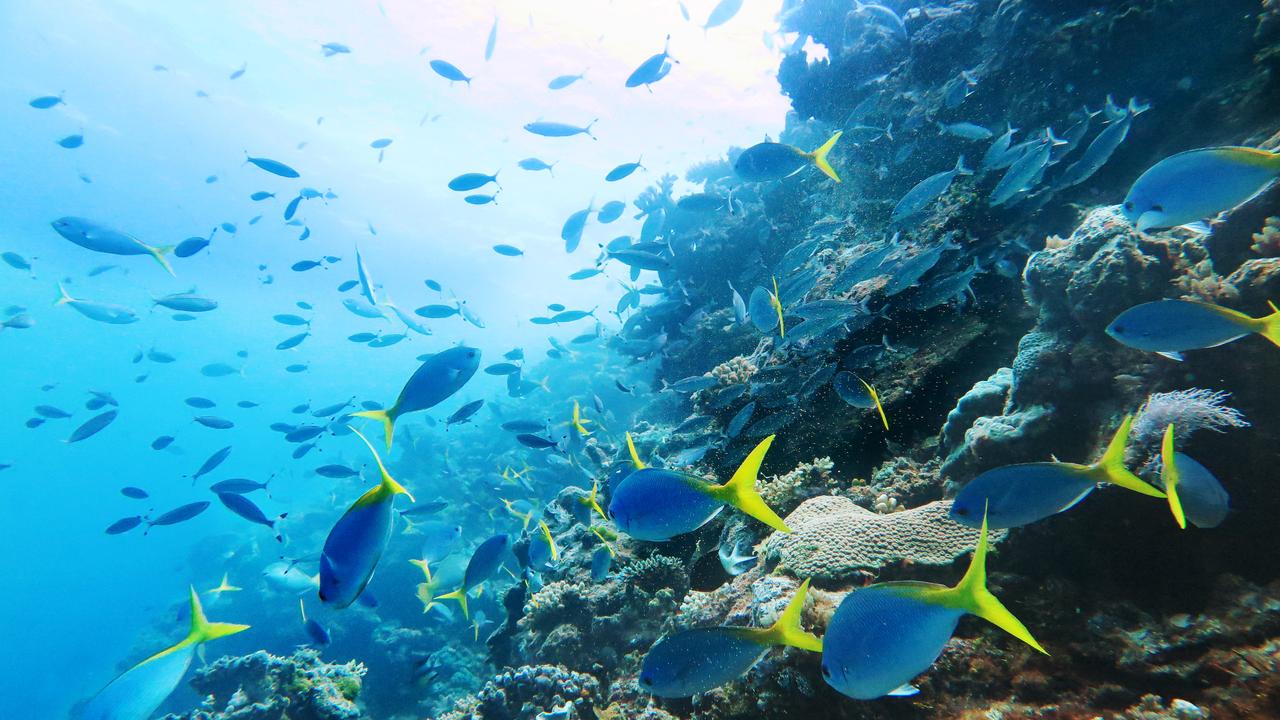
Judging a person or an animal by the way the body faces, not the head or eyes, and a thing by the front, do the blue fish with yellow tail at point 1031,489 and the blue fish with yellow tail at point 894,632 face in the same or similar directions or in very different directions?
same or similar directions

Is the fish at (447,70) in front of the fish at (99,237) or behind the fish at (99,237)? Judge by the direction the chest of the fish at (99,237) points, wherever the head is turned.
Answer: behind

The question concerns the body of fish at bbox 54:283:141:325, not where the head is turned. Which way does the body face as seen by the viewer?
to the viewer's right

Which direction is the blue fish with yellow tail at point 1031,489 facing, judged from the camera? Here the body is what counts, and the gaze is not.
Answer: to the viewer's left

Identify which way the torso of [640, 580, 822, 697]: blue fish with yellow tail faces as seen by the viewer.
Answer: to the viewer's left

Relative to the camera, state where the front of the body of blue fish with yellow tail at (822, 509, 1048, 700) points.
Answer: to the viewer's left

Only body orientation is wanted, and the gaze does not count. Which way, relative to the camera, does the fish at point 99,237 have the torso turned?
to the viewer's left

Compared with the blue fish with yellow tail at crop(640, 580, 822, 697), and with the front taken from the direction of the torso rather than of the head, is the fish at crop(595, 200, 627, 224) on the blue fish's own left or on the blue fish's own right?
on the blue fish's own right

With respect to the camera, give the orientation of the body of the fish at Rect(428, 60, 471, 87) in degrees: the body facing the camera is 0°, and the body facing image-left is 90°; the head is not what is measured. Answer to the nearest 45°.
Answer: approximately 90°
